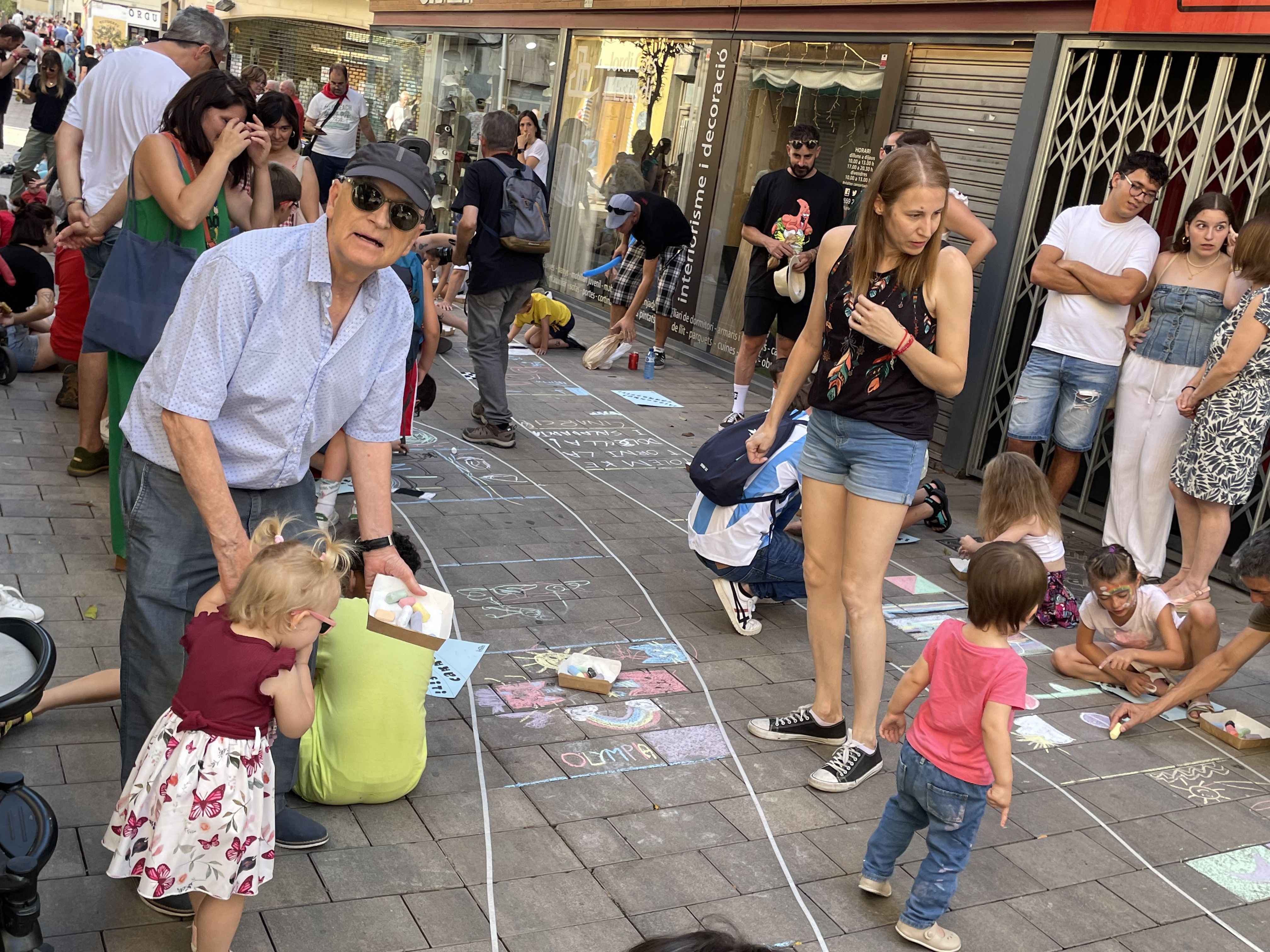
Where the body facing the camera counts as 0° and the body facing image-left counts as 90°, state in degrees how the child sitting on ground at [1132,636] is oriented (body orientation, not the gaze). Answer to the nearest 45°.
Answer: approximately 0°

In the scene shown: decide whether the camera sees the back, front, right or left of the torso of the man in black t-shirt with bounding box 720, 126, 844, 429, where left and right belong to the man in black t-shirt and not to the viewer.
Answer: front

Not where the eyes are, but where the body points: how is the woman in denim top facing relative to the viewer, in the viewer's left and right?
facing the viewer

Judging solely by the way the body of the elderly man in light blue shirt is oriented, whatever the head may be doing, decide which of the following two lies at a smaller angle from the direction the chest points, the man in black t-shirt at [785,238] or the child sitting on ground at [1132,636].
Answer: the child sitting on ground

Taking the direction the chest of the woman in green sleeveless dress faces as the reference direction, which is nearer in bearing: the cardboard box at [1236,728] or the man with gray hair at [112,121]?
the cardboard box

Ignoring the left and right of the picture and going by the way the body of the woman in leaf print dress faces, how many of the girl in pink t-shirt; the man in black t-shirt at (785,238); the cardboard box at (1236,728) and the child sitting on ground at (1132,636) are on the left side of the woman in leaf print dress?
3

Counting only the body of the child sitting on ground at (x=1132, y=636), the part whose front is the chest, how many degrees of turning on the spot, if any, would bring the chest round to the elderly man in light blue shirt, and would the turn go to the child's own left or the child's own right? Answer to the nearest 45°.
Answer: approximately 45° to the child's own right

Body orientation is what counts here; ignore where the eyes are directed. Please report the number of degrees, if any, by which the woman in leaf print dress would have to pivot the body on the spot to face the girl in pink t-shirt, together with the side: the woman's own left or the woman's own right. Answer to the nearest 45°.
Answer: approximately 90° to the woman's own left

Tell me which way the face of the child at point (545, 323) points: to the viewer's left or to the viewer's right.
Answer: to the viewer's left

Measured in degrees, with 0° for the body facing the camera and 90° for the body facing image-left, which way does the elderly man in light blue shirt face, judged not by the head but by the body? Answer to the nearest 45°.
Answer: approximately 315°

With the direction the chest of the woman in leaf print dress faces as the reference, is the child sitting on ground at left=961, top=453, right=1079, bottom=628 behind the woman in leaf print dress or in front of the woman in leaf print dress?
in front

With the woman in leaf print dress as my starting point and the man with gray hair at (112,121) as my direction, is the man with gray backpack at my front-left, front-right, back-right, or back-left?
front-right
